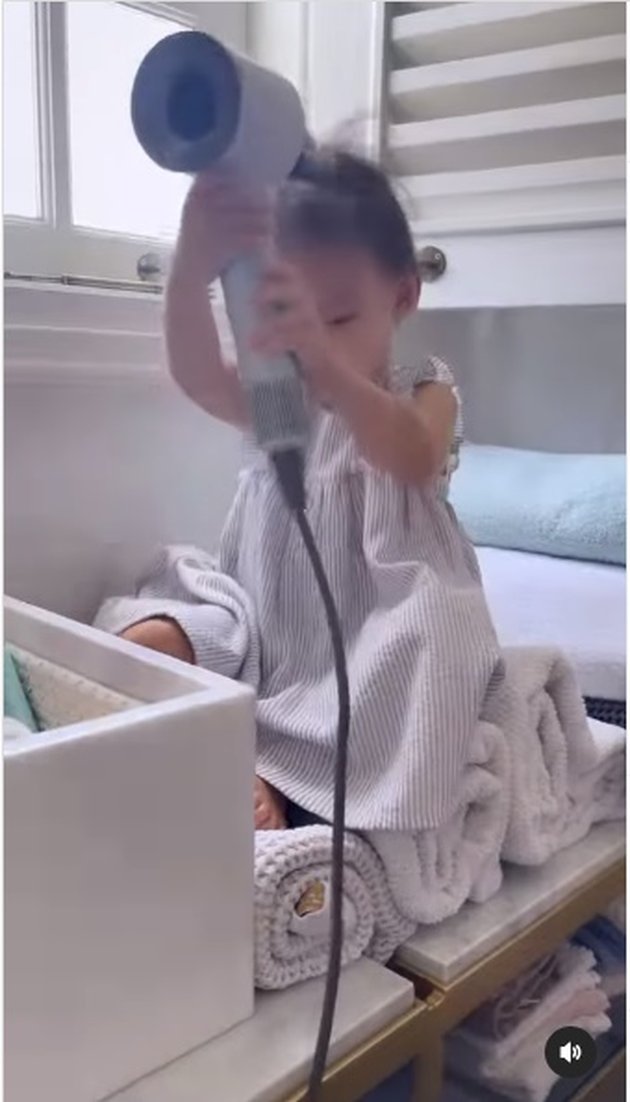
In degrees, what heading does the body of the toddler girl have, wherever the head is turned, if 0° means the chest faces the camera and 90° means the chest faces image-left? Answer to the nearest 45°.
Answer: approximately 45°
